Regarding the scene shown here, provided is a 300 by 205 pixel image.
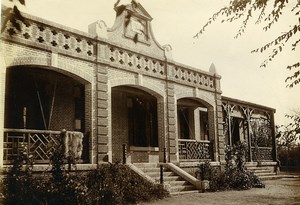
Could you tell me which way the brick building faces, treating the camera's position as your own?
facing the viewer and to the right of the viewer

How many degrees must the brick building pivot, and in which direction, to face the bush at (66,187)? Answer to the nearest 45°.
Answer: approximately 45° to its right

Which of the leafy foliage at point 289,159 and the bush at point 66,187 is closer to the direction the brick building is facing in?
the bush

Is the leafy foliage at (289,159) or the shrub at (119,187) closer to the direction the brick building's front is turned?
the shrub

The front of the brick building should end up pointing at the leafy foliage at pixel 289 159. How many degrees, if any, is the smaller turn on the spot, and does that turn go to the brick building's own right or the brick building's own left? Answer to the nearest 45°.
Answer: approximately 90° to the brick building's own left

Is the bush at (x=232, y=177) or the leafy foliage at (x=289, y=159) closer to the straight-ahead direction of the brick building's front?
the bush

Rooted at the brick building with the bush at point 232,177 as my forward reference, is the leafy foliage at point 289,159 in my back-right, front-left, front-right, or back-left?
front-left
